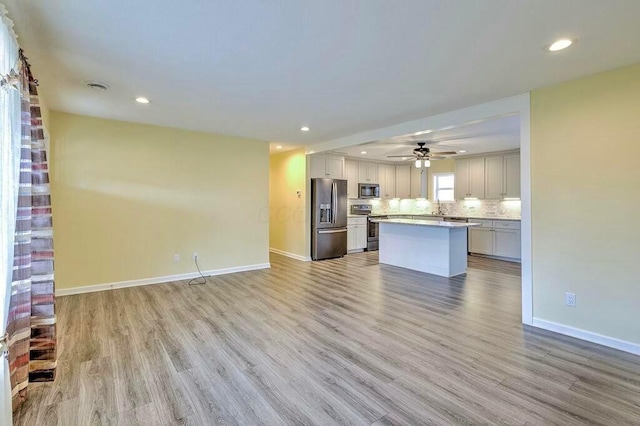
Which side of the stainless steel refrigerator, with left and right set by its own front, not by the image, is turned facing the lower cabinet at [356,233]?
left

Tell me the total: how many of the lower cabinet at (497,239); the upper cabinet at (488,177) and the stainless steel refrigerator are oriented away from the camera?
0

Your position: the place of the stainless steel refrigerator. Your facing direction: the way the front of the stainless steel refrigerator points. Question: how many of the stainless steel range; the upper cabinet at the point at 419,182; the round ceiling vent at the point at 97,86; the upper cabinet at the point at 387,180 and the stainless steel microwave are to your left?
4

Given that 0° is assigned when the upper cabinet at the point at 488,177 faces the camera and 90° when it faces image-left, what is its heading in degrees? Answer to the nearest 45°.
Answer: approximately 45°

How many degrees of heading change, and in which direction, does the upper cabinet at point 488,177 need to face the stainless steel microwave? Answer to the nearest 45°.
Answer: approximately 45° to its right

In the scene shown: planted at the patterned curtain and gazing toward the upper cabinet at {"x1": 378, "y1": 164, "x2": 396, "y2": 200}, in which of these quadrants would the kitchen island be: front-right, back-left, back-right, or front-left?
front-right

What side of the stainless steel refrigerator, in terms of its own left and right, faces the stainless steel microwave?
left

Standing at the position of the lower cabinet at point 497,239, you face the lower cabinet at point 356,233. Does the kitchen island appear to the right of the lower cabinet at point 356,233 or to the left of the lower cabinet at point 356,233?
left

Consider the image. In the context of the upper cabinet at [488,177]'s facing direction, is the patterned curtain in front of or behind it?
in front

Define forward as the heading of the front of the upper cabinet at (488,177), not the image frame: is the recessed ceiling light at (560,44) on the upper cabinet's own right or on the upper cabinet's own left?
on the upper cabinet's own left

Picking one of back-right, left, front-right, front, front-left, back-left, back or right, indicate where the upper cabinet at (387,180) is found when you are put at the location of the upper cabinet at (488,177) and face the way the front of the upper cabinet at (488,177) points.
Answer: front-right

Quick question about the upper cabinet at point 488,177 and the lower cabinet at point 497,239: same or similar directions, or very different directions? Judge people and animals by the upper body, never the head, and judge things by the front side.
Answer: same or similar directions

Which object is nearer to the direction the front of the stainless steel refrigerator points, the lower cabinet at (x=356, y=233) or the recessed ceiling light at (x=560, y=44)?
the recessed ceiling light

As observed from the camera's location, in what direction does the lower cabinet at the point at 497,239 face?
facing the viewer and to the left of the viewer

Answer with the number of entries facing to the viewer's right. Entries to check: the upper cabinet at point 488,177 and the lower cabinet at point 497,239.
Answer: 0

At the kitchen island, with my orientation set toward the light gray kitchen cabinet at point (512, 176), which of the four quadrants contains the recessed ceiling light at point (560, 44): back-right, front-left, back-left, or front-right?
back-right

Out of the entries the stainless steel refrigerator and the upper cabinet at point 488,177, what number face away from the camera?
0

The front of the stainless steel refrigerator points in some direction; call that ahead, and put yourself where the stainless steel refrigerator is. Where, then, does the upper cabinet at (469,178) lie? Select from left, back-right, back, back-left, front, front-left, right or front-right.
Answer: front-left

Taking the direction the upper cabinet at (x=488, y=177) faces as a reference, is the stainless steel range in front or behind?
in front
